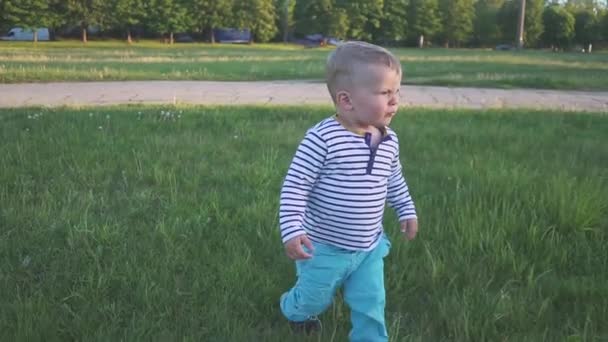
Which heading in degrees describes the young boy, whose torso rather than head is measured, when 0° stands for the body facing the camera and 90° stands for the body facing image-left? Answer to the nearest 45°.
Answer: approximately 315°

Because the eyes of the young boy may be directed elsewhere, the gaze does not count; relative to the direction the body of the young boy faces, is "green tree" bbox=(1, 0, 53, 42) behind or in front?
behind
